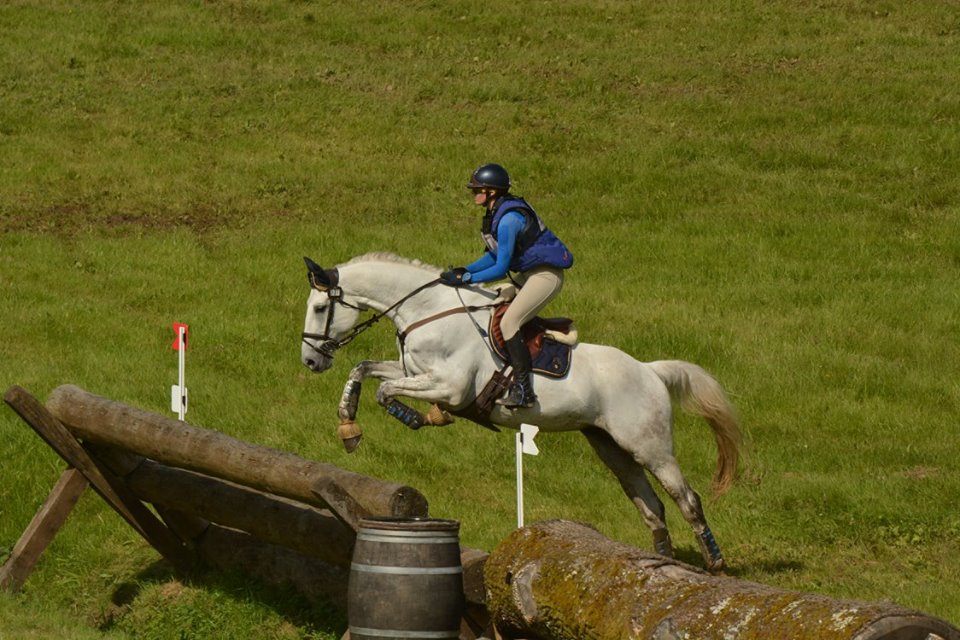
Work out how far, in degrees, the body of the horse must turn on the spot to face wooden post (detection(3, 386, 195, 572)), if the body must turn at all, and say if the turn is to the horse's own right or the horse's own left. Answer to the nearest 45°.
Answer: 0° — it already faces it

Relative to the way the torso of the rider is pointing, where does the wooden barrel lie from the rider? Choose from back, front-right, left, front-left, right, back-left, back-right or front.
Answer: left

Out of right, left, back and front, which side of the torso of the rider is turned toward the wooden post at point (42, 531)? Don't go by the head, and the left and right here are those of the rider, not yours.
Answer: front

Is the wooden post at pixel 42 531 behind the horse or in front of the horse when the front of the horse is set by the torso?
in front

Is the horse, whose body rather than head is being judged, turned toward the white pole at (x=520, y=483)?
no

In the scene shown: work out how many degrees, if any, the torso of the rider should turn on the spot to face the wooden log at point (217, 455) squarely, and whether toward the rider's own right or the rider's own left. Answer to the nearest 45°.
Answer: approximately 45° to the rider's own left

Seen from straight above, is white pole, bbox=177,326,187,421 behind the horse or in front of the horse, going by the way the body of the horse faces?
in front

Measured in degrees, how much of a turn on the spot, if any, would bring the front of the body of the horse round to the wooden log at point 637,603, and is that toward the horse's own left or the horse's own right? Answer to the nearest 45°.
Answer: approximately 90° to the horse's own left

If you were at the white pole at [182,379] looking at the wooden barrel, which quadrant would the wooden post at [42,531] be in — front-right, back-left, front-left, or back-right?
front-right

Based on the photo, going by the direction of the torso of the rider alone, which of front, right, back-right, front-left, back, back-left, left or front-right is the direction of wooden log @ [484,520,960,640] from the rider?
left

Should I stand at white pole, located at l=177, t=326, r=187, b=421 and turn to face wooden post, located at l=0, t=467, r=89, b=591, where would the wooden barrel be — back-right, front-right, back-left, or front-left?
front-left

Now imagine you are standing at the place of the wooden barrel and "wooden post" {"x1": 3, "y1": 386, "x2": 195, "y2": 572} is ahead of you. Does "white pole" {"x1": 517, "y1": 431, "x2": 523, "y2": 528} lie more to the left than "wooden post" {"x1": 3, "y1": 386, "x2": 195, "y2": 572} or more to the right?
right

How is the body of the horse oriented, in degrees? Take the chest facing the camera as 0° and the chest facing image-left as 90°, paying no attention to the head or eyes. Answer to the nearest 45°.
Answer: approximately 90°

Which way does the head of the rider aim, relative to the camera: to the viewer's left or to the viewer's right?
to the viewer's left

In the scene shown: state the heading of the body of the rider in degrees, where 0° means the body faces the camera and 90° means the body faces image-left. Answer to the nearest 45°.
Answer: approximately 90°
